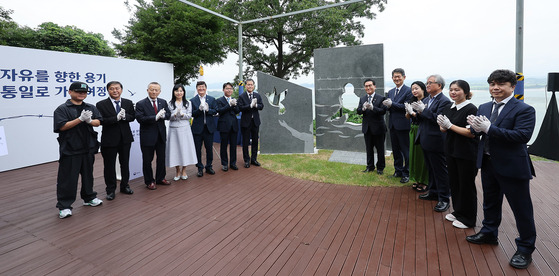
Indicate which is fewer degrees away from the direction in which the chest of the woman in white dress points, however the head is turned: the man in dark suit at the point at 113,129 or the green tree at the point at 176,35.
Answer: the man in dark suit

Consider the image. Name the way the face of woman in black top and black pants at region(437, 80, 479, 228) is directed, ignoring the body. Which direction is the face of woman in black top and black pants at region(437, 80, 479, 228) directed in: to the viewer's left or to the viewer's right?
to the viewer's left

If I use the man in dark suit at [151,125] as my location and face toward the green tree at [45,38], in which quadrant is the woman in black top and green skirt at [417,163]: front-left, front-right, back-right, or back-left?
back-right

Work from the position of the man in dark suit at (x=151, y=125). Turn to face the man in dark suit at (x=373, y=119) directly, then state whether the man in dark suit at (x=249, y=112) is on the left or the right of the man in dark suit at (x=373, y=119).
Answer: left

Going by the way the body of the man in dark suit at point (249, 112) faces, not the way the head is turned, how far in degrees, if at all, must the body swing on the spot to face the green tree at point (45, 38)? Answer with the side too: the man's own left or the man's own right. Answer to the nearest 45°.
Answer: approximately 135° to the man's own right

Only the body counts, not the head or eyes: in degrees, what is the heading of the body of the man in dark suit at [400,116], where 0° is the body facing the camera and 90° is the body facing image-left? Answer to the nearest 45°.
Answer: approximately 45°

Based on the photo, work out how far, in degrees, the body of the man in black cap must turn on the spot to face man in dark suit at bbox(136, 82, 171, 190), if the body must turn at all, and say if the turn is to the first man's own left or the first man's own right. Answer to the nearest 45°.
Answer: approximately 90° to the first man's own left

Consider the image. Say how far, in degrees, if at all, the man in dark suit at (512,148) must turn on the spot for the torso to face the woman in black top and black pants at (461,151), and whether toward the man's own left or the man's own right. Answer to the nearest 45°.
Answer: approximately 90° to the man's own right
